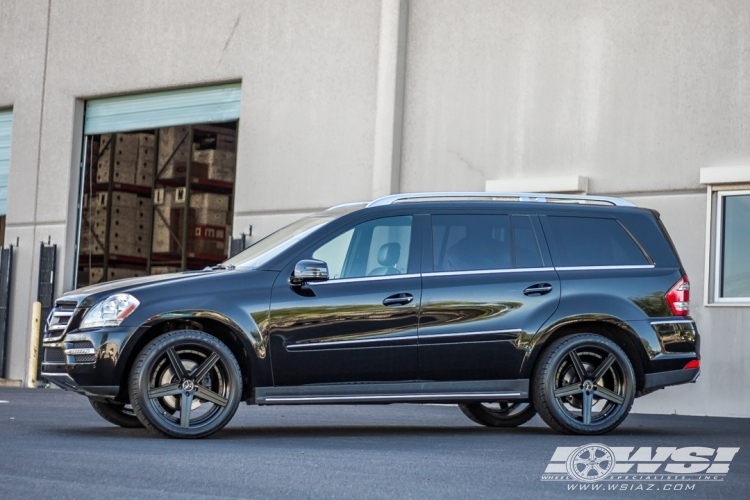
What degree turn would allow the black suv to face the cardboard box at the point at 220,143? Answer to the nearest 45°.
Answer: approximately 90° to its right

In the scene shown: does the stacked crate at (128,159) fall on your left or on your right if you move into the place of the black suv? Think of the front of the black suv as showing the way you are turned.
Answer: on your right

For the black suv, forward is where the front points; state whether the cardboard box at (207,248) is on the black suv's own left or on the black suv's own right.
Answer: on the black suv's own right

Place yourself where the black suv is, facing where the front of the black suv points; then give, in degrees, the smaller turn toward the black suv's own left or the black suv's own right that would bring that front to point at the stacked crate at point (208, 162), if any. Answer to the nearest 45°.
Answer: approximately 90° to the black suv's own right

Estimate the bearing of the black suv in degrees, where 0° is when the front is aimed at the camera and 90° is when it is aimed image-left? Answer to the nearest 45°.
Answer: approximately 90°

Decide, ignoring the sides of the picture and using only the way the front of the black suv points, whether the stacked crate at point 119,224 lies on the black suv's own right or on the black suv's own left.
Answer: on the black suv's own right
